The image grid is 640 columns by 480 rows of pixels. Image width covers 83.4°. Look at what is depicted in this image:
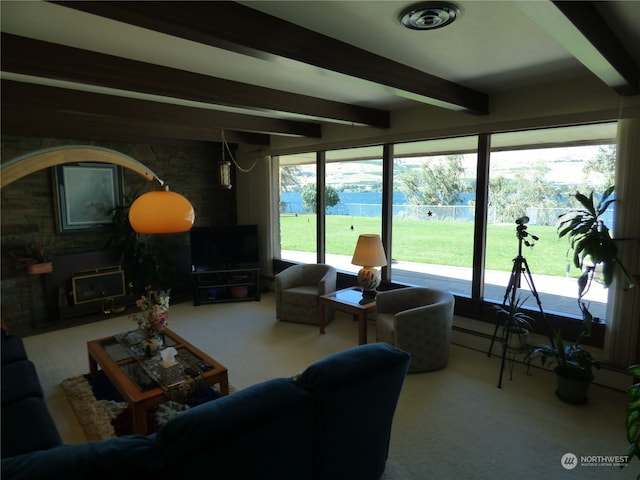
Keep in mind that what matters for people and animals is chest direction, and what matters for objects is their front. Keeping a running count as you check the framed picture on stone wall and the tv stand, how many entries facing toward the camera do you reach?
2

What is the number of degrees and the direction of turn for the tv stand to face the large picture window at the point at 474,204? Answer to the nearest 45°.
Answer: approximately 45° to its left

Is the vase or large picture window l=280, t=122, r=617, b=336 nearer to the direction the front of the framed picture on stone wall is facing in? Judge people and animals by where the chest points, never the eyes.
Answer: the vase

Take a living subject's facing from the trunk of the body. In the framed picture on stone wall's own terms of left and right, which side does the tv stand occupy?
on its left

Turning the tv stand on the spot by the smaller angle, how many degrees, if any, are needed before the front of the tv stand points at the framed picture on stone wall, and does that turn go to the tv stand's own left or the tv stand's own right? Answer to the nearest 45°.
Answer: approximately 90° to the tv stand's own right

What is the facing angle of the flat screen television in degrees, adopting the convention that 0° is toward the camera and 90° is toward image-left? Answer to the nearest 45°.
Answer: approximately 0°

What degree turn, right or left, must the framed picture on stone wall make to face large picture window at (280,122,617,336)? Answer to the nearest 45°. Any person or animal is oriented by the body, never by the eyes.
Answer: approximately 45° to its left

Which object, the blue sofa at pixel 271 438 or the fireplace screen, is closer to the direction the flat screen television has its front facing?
the blue sofa
